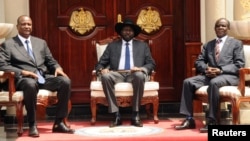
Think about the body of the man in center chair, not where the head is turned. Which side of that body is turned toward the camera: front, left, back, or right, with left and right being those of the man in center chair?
front

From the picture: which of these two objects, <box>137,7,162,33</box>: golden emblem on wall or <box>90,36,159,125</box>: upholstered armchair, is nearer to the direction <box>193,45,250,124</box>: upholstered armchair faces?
the upholstered armchair

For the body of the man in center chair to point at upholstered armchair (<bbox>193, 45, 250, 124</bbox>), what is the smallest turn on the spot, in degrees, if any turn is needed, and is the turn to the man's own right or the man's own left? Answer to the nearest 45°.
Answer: approximately 45° to the man's own left

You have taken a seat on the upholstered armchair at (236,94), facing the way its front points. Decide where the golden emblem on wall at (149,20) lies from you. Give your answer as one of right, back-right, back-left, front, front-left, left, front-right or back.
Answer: right

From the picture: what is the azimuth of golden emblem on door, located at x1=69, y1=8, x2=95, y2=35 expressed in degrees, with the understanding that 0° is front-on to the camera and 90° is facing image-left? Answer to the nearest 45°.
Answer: approximately 0°

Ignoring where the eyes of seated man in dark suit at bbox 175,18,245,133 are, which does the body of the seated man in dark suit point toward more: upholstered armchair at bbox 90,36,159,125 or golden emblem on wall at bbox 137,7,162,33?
the upholstered armchair

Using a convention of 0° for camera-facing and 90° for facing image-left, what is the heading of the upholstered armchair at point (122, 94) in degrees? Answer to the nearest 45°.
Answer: approximately 0°

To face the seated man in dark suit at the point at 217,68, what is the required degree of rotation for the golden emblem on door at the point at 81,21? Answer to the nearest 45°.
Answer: approximately 45° to its left

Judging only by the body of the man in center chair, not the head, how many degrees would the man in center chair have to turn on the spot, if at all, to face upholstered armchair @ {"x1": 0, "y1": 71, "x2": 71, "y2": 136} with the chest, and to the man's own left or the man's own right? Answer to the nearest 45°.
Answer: approximately 45° to the man's own right

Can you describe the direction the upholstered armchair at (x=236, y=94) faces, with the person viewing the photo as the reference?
facing the viewer and to the left of the viewer
